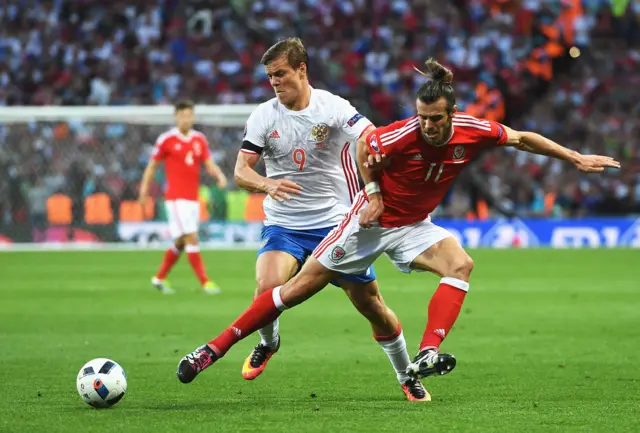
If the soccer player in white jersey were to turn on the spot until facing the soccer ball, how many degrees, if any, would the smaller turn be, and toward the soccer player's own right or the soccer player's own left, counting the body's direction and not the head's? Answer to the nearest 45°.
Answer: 0° — they already face it

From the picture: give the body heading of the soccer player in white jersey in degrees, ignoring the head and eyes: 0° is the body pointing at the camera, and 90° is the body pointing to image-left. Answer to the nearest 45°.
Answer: approximately 45°

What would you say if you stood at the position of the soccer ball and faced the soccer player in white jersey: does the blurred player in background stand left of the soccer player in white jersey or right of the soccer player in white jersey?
left

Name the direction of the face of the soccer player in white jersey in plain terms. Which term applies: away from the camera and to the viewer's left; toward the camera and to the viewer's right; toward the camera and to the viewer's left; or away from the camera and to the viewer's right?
toward the camera and to the viewer's left

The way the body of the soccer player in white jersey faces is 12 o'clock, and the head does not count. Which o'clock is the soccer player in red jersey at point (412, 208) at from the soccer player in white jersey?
The soccer player in red jersey is roughly at 9 o'clock from the soccer player in white jersey.

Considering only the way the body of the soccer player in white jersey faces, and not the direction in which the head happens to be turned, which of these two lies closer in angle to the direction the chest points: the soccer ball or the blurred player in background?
the soccer ball

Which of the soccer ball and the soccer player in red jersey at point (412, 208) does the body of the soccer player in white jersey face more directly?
the soccer ball

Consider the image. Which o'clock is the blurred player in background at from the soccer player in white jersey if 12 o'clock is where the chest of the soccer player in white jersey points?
The blurred player in background is roughly at 4 o'clock from the soccer player in white jersey.
